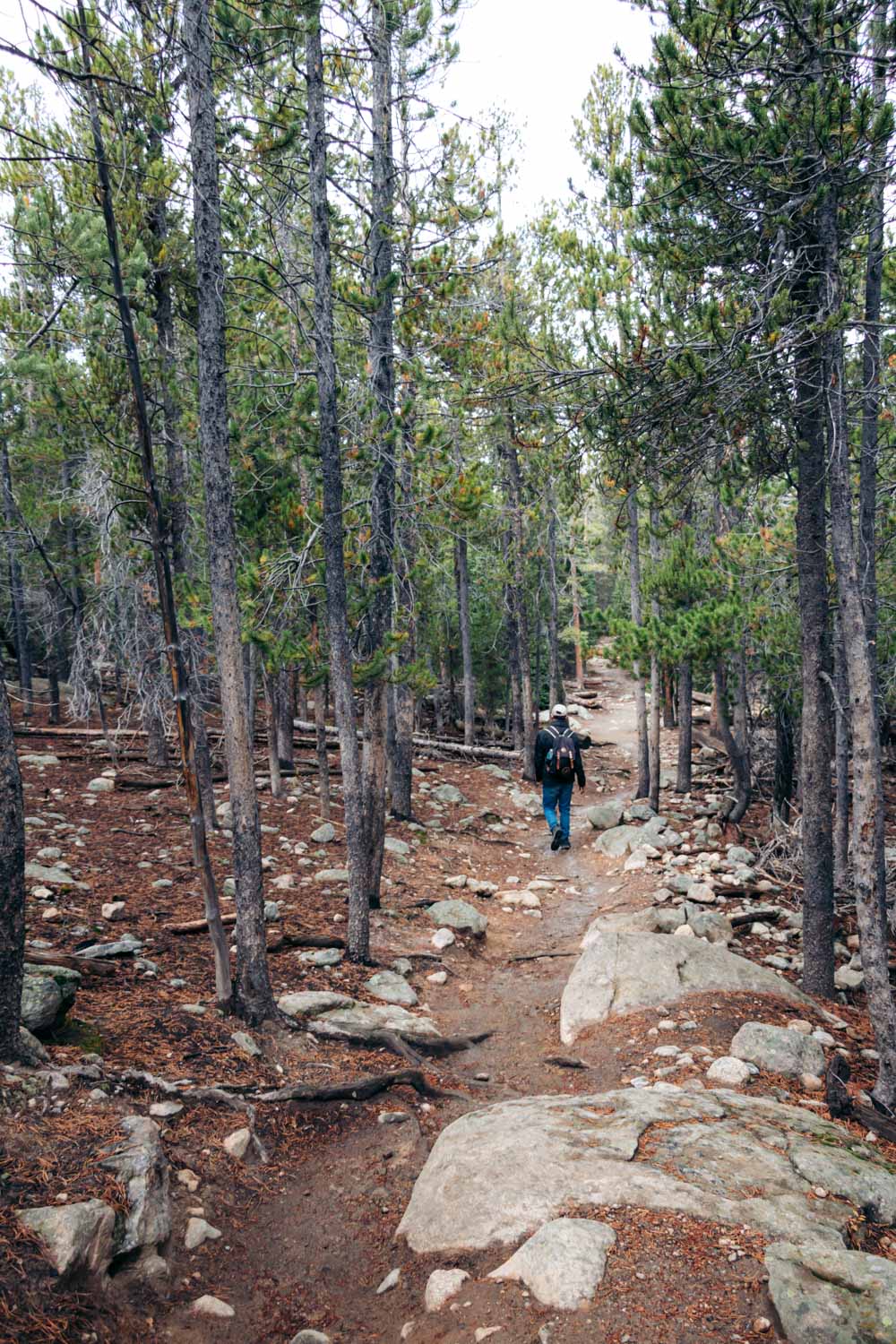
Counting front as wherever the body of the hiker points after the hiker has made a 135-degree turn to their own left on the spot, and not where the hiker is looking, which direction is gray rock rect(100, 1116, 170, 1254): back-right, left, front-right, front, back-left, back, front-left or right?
front-left

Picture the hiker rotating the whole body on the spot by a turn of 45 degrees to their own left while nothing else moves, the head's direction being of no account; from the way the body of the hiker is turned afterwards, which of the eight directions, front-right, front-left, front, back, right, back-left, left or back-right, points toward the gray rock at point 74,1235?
back-left

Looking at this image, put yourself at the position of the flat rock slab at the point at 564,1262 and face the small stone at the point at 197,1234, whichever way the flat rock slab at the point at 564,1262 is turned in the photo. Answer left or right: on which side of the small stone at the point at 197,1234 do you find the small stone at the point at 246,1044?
right

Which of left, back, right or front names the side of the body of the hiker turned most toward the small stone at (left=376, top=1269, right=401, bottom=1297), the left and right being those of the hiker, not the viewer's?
back

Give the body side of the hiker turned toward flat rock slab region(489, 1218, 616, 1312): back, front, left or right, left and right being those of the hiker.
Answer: back

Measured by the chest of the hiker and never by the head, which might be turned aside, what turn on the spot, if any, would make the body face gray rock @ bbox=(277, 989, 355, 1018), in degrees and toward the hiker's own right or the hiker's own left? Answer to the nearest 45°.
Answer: approximately 180°

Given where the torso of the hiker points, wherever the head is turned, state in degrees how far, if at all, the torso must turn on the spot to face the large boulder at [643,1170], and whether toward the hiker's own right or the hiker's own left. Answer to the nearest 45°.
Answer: approximately 180°

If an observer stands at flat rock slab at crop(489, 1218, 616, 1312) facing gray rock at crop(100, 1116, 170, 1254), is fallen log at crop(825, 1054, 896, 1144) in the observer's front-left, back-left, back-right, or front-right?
back-right

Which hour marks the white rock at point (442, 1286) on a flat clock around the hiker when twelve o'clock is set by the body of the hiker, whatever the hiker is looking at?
The white rock is roughly at 6 o'clock from the hiker.

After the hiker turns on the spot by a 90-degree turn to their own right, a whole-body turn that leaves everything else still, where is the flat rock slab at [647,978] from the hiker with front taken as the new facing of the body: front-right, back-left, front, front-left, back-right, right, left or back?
right

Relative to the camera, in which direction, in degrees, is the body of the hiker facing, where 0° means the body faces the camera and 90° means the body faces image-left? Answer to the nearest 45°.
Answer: approximately 180°

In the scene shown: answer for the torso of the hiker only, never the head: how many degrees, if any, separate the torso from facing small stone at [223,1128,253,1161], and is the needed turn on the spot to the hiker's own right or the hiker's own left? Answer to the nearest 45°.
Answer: approximately 180°

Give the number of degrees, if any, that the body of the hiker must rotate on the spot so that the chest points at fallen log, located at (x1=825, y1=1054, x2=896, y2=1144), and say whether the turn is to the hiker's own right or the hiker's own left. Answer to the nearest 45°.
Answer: approximately 180°

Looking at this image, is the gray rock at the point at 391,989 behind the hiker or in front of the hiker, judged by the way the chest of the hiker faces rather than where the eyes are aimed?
behind

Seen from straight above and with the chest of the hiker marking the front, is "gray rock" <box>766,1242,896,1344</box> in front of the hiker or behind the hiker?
behind

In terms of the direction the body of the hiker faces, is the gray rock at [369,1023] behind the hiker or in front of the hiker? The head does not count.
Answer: behind

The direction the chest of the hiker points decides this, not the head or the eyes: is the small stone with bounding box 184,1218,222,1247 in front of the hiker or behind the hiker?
behind

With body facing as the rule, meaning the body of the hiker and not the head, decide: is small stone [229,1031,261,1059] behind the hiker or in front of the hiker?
behind
